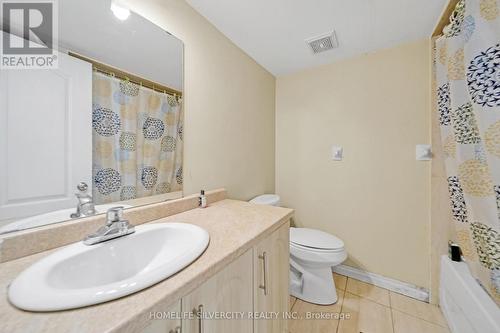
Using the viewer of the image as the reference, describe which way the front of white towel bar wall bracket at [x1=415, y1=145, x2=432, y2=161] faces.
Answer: facing the viewer

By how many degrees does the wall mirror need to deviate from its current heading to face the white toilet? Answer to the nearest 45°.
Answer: approximately 45° to its left

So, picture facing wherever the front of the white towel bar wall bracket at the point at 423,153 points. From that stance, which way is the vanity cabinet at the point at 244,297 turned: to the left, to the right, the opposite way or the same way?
to the left

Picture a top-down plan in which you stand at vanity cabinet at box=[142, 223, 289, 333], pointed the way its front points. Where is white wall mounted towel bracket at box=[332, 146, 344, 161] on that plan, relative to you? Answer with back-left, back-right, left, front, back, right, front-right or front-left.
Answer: left

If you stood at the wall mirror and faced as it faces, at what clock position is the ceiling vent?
The ceiling vent is roughly at 11 o'clock from the wall mirror.

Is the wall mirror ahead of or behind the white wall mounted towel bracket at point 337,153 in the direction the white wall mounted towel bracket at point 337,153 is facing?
ahead

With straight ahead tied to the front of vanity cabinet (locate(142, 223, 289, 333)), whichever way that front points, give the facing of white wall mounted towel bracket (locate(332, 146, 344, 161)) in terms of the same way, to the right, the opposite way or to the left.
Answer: to the right

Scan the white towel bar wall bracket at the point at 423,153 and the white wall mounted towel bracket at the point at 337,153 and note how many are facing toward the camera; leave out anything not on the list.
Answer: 2

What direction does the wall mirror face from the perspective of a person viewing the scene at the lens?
facing the viewer and to the right of the viewer

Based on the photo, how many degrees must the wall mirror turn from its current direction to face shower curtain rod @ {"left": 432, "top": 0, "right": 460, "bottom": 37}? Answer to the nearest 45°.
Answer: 0° — it already faces it

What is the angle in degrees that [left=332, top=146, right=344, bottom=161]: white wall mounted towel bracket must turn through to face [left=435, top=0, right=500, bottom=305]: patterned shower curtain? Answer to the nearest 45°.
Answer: approximately 45° to its left
